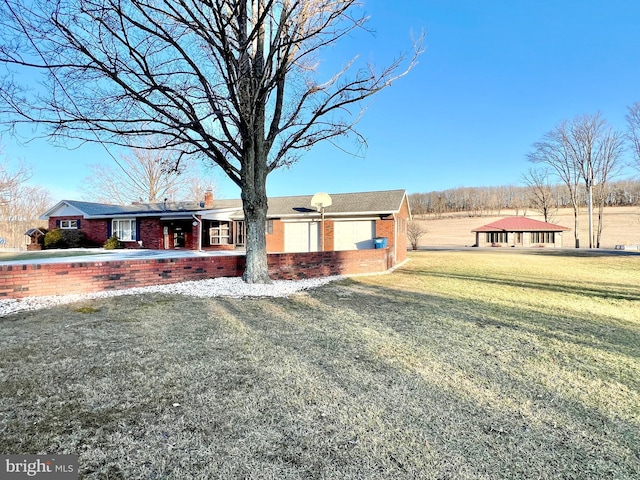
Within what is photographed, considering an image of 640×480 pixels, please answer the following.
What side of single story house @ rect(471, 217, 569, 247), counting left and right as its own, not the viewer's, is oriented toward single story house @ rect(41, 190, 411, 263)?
front

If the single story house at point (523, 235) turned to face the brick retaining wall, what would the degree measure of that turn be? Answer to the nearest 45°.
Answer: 0° — it already faces it

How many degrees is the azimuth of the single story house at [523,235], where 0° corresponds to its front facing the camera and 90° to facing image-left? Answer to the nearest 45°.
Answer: approximately 0°

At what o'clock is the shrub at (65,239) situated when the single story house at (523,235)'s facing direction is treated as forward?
The shrub is roughly at 1 o'clock from the single story house.

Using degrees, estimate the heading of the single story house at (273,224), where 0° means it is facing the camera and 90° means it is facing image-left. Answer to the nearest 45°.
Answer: approximately 0°

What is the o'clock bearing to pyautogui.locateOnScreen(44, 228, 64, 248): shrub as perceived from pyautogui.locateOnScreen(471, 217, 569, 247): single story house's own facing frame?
The shrub is roughly at 1 o'clock from the single story house.

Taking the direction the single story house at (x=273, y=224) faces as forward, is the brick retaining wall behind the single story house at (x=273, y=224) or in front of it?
in front

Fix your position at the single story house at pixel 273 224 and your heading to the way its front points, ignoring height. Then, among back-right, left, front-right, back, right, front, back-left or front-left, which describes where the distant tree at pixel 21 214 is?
back-right

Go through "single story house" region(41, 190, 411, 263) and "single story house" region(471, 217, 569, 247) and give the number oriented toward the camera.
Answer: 2
